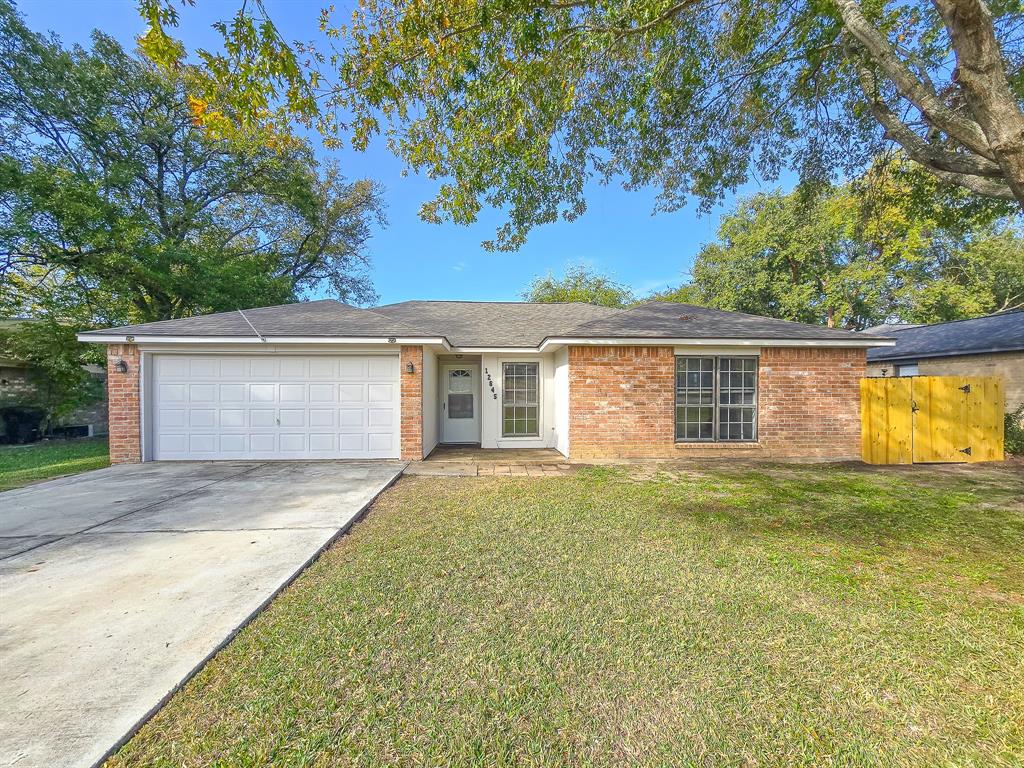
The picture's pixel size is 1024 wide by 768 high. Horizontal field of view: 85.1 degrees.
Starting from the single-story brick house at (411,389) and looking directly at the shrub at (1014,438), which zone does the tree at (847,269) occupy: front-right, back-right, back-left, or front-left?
front-left

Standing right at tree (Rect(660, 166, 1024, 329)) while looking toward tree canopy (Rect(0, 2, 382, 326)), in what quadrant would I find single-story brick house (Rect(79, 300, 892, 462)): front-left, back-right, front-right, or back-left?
front-left

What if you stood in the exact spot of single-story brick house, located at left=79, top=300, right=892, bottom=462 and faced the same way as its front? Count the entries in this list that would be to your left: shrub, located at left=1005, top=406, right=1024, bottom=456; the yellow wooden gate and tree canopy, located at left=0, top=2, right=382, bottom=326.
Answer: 2

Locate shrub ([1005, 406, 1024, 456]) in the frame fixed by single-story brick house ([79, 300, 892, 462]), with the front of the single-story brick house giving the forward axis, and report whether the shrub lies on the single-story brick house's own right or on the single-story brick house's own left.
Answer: on the single-story brick house's own left

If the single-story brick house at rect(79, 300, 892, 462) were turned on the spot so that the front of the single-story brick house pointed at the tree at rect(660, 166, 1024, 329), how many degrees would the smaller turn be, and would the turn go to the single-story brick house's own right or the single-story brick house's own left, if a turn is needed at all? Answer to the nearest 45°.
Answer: approximately 135° to the single-story brick house's own left

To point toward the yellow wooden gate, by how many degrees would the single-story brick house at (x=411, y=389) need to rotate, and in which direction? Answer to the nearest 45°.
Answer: approximately 90° to its left

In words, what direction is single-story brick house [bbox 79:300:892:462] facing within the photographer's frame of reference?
facing the viewer

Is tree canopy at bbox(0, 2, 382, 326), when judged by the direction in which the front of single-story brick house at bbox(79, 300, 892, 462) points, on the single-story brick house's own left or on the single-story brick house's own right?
on the single-story brick house's own right

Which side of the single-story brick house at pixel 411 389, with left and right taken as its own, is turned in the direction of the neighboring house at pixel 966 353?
left

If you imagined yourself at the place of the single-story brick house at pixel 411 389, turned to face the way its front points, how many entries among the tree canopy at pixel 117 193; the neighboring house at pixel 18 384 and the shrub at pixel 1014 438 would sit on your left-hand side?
1

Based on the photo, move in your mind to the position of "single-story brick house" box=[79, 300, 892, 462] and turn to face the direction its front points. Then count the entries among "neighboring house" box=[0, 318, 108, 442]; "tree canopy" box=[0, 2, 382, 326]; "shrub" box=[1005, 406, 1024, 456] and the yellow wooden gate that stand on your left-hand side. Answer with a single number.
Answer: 2

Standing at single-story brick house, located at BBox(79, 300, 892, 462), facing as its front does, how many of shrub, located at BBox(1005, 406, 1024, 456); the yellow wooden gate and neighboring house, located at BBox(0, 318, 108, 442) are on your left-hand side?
2
